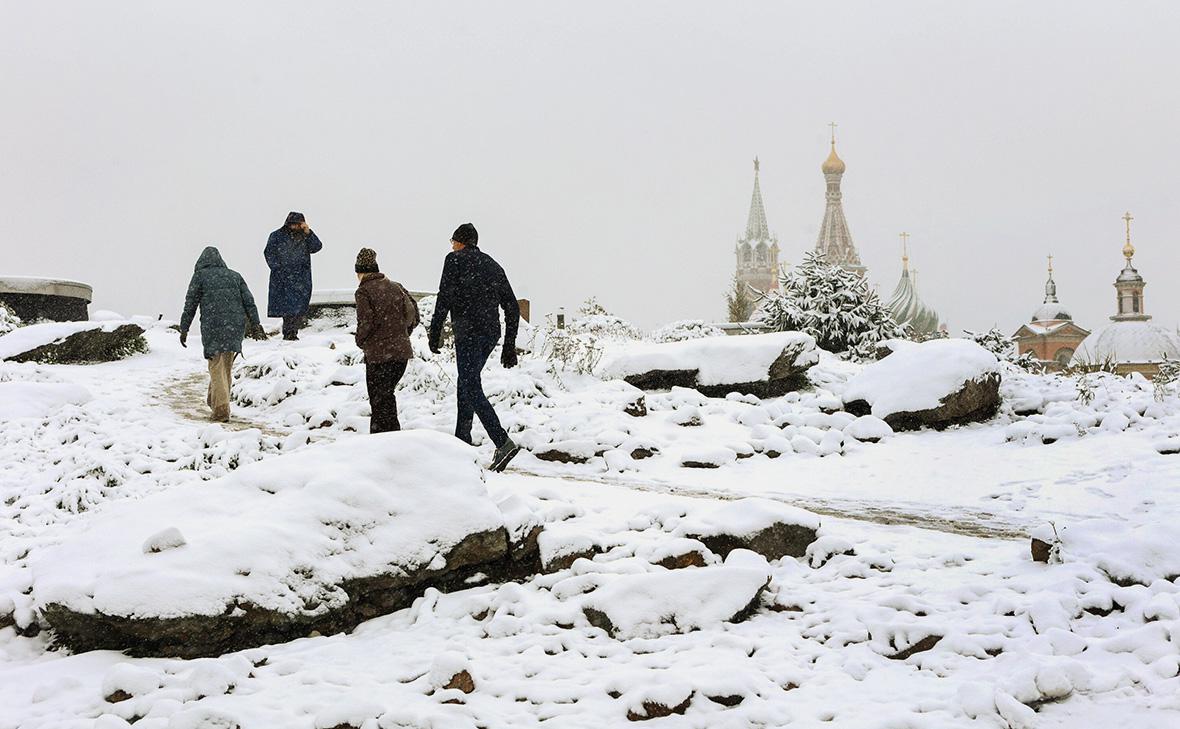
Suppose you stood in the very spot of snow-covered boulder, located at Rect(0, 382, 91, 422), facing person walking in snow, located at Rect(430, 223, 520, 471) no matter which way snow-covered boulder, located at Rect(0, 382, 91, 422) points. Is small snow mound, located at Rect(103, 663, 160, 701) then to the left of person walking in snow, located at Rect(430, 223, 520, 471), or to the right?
right

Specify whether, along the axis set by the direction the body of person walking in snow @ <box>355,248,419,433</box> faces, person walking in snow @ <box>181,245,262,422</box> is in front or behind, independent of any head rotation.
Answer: in front

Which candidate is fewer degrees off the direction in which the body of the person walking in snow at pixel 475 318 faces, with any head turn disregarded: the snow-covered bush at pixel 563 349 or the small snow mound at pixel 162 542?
the snow-covered bush

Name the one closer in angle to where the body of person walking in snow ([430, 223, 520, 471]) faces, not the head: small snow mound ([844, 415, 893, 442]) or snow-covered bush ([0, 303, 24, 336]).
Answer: the snow-covered bush

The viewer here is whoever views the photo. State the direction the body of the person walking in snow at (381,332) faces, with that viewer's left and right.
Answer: facing away from the viewer and to the left of the viewer

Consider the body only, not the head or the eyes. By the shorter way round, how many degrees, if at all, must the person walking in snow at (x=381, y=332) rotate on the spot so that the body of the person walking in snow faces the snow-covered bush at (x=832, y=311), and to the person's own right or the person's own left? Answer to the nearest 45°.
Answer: approximately 90° to the person's own right

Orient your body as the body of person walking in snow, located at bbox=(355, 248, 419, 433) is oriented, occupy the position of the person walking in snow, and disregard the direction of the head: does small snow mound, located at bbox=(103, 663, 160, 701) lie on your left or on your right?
on your left

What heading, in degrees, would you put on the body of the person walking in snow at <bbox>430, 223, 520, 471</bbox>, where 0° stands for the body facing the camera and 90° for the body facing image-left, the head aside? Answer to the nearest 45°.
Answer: approximately 135°

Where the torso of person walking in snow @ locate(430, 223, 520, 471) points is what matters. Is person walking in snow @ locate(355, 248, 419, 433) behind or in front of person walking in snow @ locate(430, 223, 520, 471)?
in front
